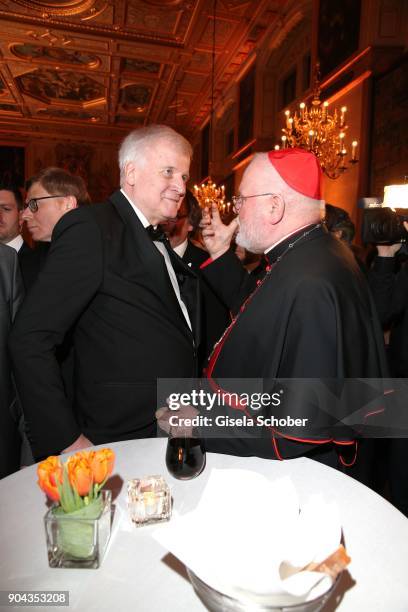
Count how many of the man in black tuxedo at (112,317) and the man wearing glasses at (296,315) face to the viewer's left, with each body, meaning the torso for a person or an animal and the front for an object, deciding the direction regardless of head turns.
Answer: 1

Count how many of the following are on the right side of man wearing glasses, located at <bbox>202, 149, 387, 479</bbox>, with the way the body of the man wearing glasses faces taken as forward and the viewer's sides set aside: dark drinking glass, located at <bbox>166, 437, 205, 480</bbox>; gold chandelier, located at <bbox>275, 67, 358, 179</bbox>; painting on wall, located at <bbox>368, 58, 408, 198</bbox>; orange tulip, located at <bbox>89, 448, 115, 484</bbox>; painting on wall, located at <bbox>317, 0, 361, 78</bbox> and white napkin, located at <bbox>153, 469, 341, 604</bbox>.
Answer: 3

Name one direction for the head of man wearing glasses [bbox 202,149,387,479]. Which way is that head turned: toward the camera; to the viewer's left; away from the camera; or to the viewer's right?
to the viewer's left

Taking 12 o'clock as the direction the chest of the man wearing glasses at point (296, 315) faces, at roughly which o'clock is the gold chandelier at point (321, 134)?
The gold chandelier is roughly at 3 o'clock from the man wearing glasses.

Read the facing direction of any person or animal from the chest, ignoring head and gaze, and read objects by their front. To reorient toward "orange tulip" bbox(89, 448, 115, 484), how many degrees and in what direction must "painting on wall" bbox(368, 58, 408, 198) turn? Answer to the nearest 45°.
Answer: approximately 45° to its left

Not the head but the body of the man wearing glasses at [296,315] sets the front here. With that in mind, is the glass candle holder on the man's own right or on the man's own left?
on the man's own left

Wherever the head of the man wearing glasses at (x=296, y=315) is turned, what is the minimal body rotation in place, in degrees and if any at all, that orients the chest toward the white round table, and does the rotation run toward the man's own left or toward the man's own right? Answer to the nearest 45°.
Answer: approximately 90° to the man's own left

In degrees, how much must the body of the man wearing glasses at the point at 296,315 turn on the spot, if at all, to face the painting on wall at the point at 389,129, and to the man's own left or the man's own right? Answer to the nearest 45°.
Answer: approximately 90° to the man's own right

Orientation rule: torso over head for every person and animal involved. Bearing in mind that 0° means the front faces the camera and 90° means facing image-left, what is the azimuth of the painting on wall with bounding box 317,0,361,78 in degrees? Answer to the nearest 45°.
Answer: approximately 45°

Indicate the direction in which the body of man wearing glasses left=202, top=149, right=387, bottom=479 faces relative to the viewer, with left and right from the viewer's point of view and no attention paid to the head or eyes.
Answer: facing to the left of the viewer

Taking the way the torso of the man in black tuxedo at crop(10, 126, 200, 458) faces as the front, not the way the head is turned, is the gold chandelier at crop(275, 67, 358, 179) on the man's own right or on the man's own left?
on the man's own left

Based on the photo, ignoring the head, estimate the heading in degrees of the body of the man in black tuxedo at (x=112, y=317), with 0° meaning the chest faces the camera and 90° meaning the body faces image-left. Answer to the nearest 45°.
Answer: approximately 315°
